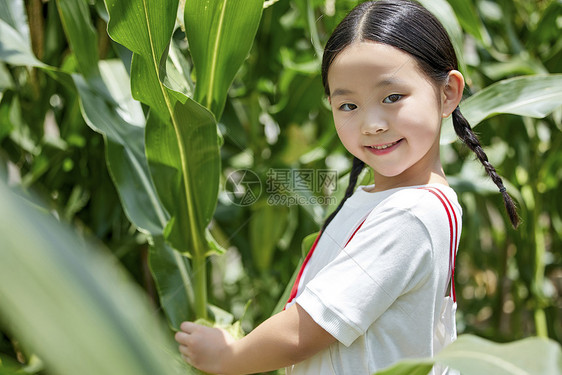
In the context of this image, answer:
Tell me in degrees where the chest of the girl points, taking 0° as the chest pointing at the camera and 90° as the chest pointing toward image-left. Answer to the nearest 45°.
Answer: approximately 90°
